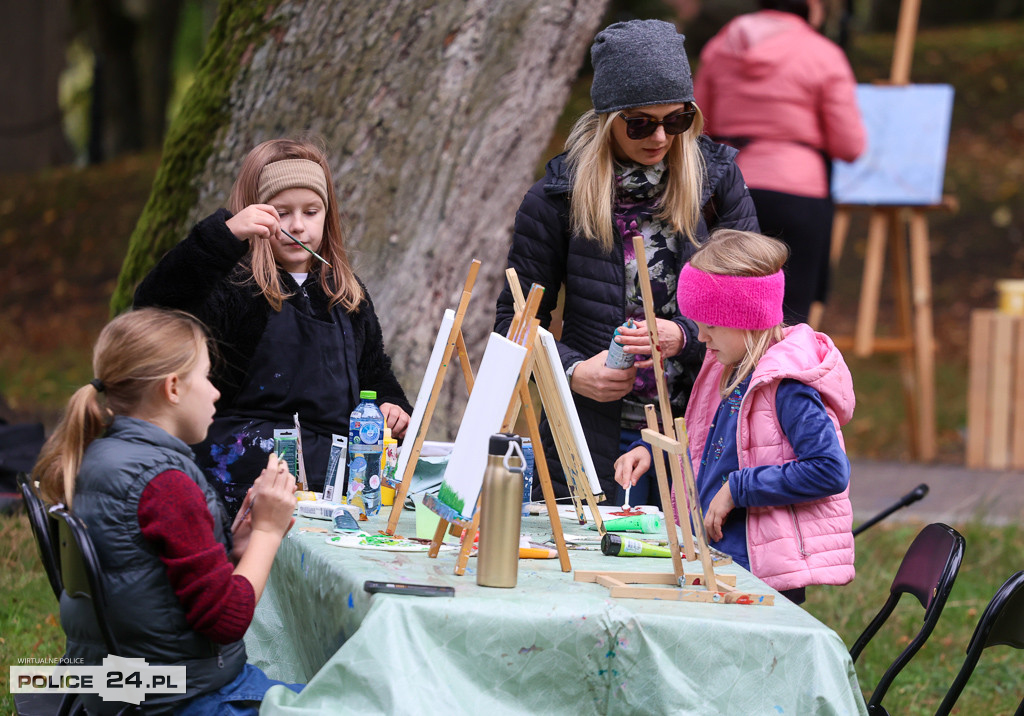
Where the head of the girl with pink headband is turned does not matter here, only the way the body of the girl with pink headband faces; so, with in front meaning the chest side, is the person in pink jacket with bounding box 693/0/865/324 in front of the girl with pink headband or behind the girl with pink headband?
behind

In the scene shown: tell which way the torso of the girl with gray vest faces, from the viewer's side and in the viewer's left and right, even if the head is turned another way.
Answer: facing away from the viewer and to the right of the viewer

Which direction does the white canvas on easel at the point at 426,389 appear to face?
to the viewer's left

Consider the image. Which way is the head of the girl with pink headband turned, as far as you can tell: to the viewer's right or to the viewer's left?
to the viewer's left

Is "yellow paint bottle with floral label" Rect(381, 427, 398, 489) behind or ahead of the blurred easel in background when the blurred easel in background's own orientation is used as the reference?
ahead

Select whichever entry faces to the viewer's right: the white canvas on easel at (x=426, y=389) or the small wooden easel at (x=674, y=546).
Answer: the small wooden easel

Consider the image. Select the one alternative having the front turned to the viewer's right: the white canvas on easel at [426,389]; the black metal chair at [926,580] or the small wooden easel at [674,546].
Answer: the small wooden easel

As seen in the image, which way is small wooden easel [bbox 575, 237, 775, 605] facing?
to the viewer's right

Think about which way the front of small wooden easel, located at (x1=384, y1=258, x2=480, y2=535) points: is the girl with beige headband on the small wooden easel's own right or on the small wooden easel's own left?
on the small wooden easel's own right

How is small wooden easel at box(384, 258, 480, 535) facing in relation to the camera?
to the viewer's left
